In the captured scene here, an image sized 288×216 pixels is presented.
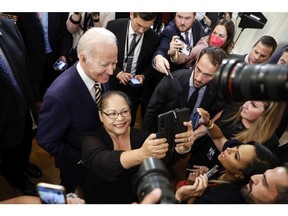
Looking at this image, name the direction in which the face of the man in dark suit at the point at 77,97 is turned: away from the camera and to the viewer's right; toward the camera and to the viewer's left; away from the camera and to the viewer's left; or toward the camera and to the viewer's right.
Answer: toward the camera and to the viewer's right

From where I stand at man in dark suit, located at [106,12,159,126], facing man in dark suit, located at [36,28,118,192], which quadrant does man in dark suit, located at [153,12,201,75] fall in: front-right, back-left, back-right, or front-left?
back-left

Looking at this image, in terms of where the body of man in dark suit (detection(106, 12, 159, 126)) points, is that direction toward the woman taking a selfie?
yes

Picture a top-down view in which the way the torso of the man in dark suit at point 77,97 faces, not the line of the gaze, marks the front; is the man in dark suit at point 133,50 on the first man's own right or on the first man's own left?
on the first man's own left

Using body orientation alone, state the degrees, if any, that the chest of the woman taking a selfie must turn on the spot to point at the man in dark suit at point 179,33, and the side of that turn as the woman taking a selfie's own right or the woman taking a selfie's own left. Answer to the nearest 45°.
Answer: approximately 135° to the woman taking a selfie's own left

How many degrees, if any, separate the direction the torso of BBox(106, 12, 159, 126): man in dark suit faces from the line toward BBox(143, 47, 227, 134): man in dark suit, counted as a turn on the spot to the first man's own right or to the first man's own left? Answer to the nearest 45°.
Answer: approximately 45° to the first man's own left

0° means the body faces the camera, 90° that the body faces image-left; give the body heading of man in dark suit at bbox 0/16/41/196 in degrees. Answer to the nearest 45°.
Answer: approximately 315°

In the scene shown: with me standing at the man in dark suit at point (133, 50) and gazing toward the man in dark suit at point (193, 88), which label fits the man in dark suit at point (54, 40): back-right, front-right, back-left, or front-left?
back-right

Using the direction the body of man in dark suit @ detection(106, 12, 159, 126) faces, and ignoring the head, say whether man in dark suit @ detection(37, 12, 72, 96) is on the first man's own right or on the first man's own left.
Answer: on the first man's own right
